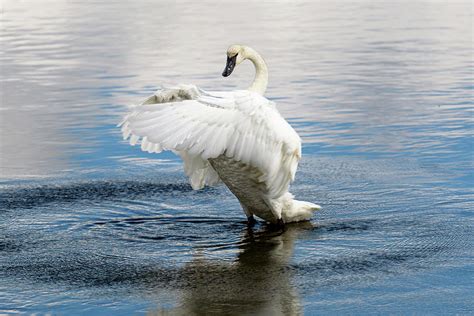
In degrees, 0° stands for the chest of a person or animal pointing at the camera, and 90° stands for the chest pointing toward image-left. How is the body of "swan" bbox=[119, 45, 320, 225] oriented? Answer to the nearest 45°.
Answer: approximately 90°
